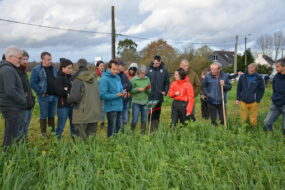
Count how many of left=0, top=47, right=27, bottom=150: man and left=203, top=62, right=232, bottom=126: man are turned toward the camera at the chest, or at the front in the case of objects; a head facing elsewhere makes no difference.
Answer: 1

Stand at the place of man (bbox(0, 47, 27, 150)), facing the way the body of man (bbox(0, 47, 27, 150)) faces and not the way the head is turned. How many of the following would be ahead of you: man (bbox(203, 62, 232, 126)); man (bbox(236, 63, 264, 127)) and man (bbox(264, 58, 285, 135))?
3

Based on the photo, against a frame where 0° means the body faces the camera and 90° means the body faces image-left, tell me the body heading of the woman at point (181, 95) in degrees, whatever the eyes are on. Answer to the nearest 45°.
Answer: approximately 45°

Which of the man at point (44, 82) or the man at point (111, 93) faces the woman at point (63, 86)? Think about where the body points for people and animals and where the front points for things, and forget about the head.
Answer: the man at point (44, 82)

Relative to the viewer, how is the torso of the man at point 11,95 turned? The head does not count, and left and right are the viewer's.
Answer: facing to the right of the viewer

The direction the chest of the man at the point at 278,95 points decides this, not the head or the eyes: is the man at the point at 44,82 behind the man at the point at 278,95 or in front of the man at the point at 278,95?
in front

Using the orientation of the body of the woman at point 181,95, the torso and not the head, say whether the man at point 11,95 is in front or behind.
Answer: in front

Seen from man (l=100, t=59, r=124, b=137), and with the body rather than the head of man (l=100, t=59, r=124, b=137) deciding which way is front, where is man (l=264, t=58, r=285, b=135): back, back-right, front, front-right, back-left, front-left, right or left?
front-left
